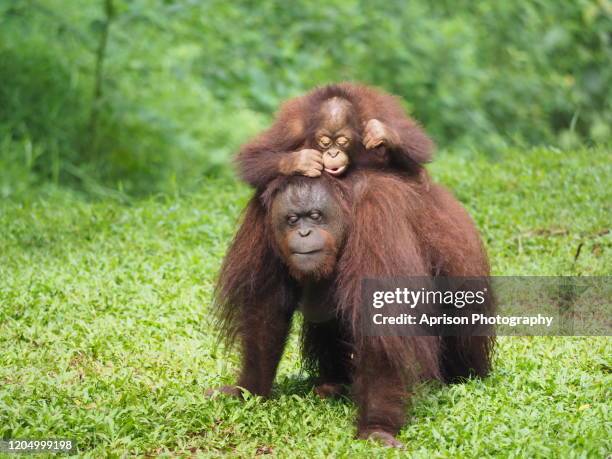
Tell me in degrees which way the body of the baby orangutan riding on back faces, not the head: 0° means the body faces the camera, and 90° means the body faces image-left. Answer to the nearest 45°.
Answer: approximately 0°

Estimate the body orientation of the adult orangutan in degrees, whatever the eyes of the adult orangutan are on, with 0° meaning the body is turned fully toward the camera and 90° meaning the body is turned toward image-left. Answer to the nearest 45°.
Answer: approximately 45°
